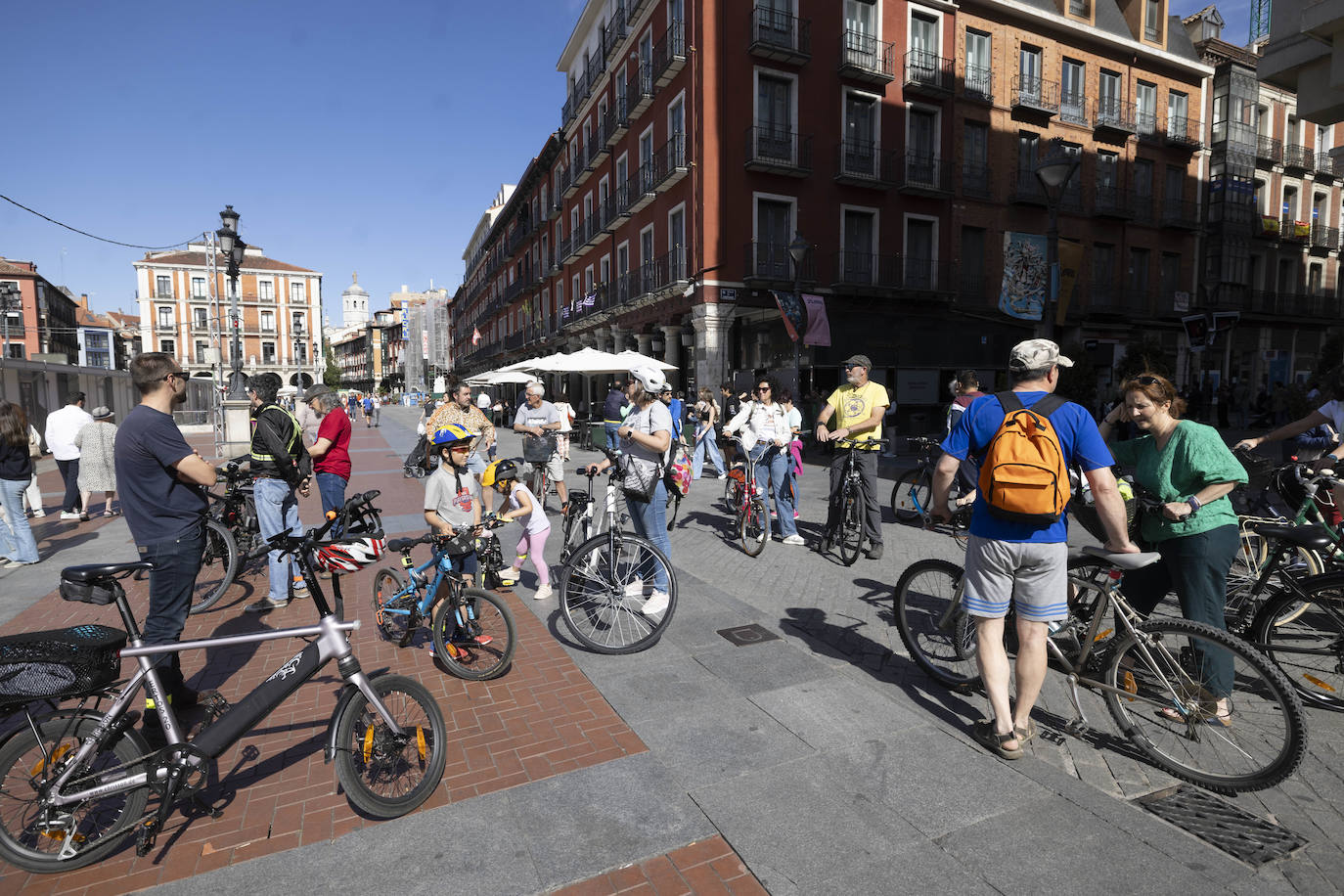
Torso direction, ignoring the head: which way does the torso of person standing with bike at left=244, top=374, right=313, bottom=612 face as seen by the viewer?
to the viewer's left

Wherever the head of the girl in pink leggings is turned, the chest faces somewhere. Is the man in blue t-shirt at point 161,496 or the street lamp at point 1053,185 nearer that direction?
the man in blue t-shirt

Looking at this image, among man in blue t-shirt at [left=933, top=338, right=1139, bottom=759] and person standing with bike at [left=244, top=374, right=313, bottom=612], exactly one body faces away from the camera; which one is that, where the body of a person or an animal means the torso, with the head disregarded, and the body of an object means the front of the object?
the man in blue t-shirt

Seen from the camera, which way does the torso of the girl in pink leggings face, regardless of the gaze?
to the viewer's left

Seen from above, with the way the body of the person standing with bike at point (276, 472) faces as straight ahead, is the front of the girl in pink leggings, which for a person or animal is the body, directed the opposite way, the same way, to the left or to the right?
the same way

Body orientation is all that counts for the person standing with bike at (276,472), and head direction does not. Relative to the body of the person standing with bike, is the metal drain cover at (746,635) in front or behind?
behind

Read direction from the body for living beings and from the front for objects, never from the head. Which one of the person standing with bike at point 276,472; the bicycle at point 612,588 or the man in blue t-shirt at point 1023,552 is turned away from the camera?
the man in blue t-shirt

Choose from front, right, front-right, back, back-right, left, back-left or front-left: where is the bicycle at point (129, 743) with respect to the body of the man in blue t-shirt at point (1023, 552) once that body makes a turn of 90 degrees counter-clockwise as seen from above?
front-left

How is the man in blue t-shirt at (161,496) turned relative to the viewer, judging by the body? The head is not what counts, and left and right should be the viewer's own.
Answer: facing away from the viewer and to the right of the viewer

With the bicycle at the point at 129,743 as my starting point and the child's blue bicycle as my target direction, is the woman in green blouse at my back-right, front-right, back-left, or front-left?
front-right

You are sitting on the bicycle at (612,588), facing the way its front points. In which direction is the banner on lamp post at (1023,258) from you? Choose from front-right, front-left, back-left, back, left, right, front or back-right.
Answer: left

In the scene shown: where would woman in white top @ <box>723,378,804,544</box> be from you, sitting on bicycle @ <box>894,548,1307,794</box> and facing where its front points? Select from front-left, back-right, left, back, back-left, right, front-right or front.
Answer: front

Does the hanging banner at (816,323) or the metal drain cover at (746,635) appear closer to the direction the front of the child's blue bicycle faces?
the metal drain cover

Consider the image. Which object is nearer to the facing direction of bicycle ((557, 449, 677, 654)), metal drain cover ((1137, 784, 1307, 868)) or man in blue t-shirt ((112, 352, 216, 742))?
the metal drain cover

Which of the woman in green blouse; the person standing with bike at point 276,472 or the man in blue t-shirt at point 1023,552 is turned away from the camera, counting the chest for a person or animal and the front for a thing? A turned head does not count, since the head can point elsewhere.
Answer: the man in blue t-shirt

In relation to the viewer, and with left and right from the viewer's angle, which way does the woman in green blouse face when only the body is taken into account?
facing the viewer and to the left of the viewer

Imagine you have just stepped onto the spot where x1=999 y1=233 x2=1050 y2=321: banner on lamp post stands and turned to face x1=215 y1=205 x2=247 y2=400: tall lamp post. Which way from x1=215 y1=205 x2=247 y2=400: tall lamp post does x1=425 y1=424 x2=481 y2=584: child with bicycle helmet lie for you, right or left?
left

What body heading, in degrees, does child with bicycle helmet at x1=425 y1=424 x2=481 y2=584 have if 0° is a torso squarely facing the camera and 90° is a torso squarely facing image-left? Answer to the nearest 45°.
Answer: approximately 315°

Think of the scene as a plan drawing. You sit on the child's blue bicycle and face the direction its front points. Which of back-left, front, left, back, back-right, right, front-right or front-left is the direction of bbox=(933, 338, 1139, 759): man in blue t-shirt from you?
front

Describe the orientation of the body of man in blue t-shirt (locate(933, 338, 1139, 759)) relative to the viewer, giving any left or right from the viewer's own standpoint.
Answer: facing away from the viewer

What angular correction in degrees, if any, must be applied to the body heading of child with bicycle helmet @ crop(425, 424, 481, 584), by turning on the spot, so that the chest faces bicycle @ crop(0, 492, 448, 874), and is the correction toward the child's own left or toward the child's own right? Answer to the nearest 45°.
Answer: approximately 90° to the child's own right
